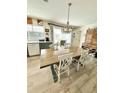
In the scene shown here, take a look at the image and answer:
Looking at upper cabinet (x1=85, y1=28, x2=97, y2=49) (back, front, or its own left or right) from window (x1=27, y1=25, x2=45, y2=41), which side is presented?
front

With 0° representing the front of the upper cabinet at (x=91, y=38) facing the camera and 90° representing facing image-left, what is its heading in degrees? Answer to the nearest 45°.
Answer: approximately 45°

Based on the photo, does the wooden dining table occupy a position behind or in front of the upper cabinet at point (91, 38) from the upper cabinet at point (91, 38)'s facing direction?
in front
